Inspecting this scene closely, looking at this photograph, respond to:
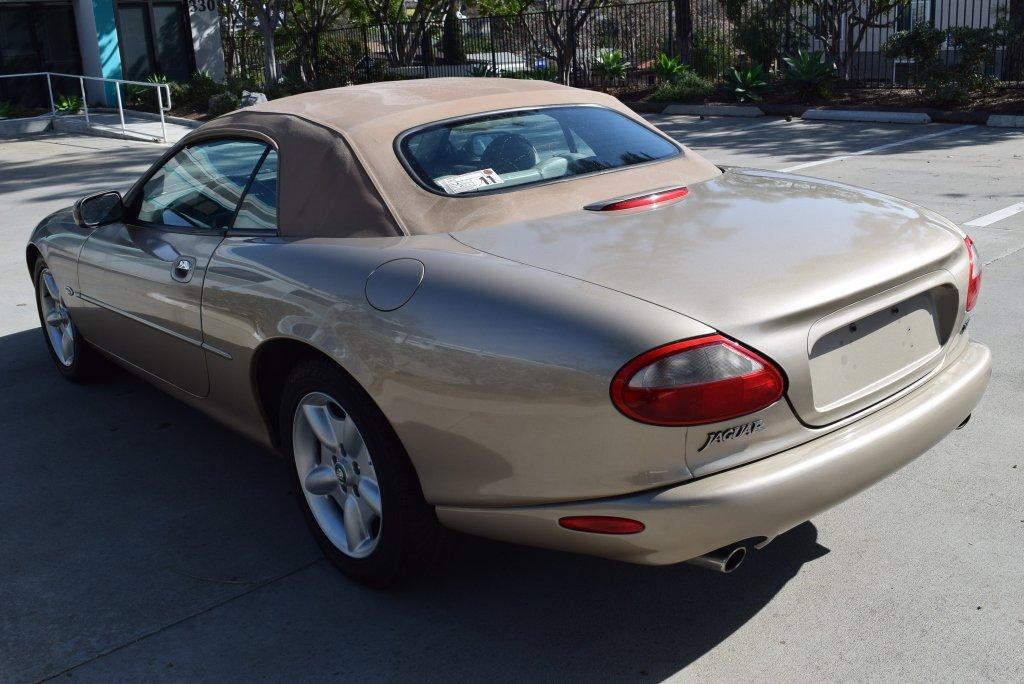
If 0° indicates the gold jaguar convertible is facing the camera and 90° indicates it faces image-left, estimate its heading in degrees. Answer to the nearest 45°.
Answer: approximately 135°

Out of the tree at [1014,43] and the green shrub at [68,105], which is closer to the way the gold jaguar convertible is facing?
the green shrub

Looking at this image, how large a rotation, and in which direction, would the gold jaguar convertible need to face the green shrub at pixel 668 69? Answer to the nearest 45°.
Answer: approximately 45° to its right

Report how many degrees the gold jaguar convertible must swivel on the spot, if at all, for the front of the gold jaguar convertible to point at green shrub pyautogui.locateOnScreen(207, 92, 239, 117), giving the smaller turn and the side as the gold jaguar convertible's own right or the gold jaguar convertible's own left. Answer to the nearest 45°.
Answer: approximately 45° to the gold jaguar convertible's own right

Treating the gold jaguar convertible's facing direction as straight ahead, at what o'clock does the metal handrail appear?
The metal handrail is roughly at 1 o'clock from the gold jaguar convertible.

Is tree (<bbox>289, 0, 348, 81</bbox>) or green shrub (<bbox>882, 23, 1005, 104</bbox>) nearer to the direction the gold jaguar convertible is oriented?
the tree

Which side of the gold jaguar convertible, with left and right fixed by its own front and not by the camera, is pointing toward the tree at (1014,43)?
right

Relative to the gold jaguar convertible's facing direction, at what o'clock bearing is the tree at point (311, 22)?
The tree is roughly at 1 o'clock from the gold jaguar convertible.

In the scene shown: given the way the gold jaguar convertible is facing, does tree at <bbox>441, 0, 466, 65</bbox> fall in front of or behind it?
in front

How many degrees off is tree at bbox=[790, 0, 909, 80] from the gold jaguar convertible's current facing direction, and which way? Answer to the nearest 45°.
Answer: approximately 45° to its right

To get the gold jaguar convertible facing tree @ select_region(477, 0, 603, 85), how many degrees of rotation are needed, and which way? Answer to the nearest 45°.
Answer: approximately 45° to its right
